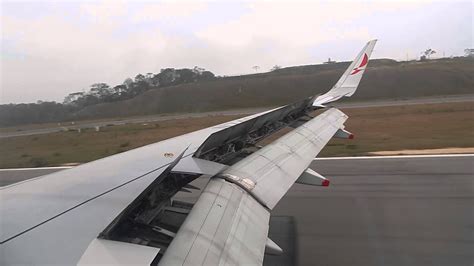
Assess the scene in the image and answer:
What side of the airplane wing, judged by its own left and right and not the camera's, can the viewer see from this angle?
left
